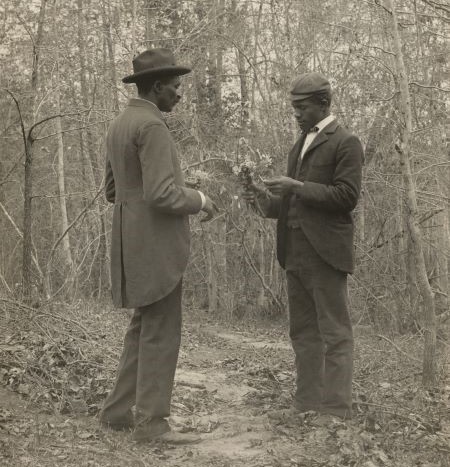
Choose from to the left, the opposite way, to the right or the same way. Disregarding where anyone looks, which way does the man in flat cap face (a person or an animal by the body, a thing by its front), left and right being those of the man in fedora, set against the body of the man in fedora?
the opposite way

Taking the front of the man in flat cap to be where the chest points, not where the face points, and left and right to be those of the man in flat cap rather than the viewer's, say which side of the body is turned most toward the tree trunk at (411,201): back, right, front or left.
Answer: back

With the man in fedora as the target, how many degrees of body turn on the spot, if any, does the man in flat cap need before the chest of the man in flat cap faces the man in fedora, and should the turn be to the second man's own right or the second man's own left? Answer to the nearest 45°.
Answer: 0° — they already face them

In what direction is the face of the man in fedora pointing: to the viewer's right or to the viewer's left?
to the viewer's right

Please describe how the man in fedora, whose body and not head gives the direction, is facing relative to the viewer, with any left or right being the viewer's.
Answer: facing away from the viewer and to the right of the viewer

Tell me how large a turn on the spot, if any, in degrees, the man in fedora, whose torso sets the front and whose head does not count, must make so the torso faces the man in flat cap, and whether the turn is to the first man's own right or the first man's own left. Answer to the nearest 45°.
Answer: approximately 45° to the first man's own right

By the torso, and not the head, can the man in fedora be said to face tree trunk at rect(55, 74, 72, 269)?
no

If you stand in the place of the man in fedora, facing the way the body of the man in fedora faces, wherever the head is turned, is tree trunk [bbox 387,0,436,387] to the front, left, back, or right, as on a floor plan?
front

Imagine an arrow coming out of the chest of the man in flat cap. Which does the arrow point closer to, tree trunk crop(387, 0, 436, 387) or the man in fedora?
the man in fedora

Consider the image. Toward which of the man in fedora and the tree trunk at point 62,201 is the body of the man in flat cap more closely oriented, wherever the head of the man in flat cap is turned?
the man in fedora

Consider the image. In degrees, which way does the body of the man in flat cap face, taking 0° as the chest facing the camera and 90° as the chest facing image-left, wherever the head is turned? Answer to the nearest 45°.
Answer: approximately 45°

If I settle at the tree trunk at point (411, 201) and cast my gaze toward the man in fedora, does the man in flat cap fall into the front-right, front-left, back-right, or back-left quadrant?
front-left
